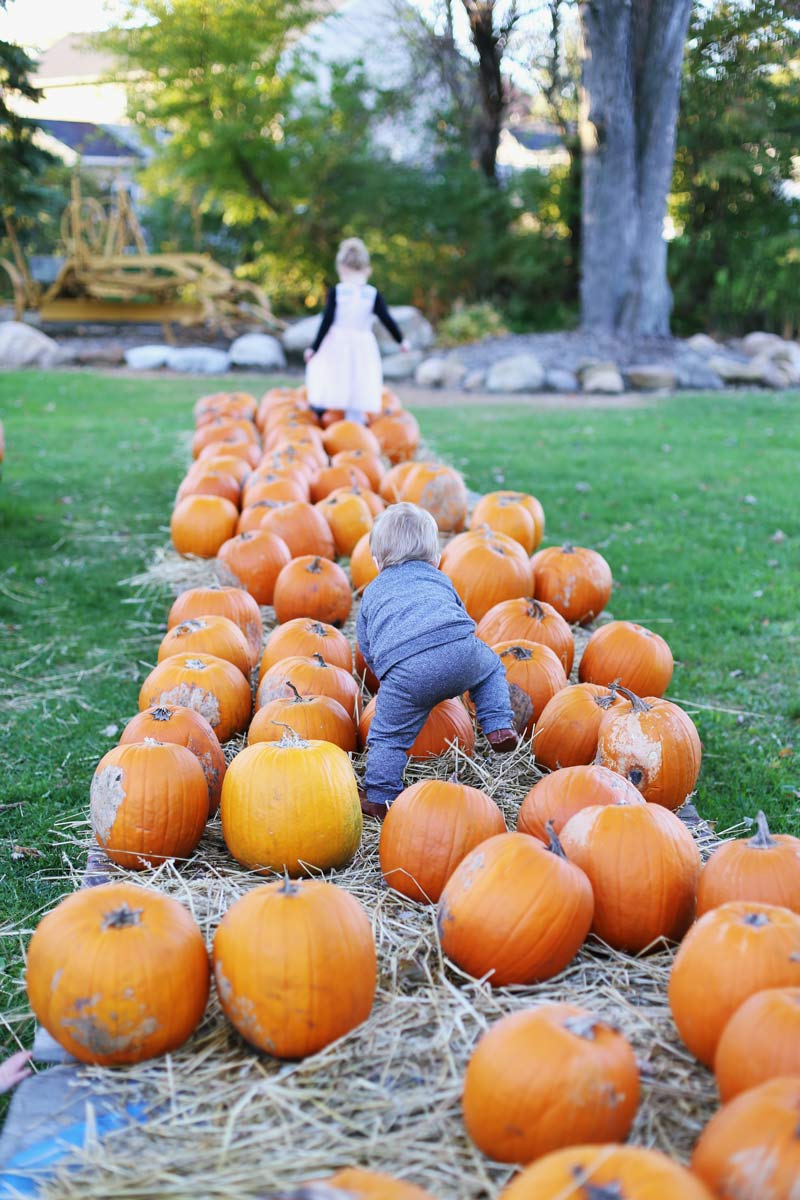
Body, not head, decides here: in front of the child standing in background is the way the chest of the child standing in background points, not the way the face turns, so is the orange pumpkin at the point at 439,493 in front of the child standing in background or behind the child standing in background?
behind

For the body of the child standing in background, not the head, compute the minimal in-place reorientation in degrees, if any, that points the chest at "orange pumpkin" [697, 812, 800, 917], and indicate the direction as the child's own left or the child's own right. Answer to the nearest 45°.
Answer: approximately 180°

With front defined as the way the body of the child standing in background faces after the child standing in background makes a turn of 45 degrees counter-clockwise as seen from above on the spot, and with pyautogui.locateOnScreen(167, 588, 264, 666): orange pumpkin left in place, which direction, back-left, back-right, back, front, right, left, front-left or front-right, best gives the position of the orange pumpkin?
back-left

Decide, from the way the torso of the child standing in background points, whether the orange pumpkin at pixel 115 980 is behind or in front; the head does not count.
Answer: behind

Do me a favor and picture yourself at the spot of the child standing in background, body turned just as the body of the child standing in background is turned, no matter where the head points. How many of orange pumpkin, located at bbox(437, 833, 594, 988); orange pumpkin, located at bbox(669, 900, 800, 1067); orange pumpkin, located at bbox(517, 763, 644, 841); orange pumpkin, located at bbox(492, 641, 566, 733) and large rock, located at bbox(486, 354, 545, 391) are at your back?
4

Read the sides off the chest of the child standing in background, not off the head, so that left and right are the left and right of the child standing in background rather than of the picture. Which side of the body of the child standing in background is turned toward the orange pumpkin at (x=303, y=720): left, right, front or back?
back

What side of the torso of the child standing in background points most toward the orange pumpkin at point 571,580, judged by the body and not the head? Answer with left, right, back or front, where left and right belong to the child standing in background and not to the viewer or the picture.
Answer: back

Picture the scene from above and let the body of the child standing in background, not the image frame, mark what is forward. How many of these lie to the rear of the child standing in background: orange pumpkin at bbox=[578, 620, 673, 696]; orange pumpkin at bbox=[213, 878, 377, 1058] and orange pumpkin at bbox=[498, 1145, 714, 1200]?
3

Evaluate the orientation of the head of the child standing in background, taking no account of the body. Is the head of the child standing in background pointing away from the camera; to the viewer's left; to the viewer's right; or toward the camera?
away from the camera

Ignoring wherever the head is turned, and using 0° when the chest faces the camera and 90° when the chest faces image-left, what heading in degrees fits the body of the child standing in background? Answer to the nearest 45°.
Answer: approximately 180°

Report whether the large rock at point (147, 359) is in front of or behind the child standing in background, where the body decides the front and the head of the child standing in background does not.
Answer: in front

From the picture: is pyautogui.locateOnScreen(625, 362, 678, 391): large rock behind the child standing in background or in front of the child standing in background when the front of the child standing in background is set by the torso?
in front

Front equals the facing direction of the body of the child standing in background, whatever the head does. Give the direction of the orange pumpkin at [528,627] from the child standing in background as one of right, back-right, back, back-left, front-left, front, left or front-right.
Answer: back

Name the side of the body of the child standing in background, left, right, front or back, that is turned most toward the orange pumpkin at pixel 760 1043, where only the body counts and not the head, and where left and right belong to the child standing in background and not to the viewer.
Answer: back

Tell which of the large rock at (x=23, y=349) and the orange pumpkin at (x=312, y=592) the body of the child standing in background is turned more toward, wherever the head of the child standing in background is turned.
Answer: the large rock

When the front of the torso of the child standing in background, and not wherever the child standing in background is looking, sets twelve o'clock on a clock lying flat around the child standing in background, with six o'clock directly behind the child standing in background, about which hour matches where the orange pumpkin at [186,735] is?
The orange pumpkin is roughly at 6 o'clock from the child standing in background.

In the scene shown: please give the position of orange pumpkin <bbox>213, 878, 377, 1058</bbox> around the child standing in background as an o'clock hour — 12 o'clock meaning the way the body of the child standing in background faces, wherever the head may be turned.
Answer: The orange pumpkin is roughly at 6 o'clock from the child standing in background.
